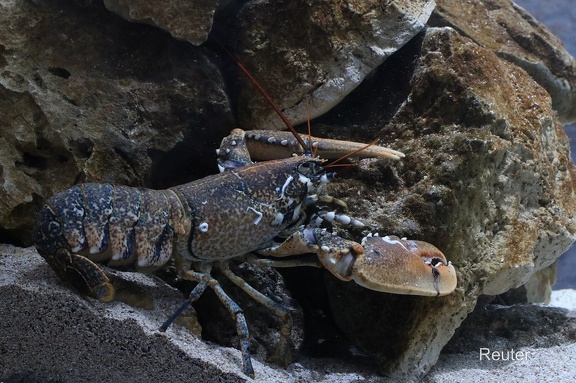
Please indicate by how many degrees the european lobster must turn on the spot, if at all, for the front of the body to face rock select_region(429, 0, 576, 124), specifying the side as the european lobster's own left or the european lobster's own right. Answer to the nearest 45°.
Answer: approximately 45° to the european lobster's own left

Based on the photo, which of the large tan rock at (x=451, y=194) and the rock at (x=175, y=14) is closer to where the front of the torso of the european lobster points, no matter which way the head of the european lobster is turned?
the large tan rock

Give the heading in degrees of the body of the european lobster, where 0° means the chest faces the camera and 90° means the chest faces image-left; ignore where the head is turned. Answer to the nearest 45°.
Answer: approximately 270°

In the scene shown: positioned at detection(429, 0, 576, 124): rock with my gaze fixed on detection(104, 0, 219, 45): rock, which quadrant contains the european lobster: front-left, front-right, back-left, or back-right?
front-left

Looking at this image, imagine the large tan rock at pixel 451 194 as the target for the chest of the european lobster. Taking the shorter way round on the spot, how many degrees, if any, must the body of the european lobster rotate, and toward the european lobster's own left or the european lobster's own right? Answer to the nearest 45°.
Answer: approximately 45° to the european lobster's own left

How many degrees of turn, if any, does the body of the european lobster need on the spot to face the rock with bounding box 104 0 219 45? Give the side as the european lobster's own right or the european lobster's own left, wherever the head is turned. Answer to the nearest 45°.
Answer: approximately 135° to the european lobster's own left

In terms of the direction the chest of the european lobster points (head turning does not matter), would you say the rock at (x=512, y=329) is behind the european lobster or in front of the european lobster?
in front
